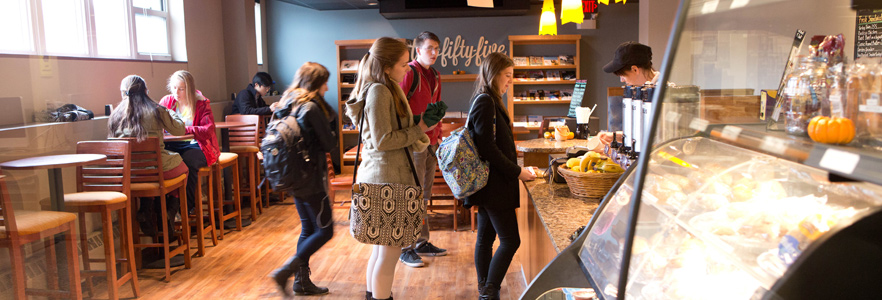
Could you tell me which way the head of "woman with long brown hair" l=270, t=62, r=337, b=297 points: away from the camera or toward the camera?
away from the camera

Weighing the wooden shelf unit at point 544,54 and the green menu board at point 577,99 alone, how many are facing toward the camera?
2

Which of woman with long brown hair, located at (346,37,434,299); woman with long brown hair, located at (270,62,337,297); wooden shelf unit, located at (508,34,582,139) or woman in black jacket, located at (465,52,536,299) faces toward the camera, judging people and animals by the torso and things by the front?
the wooden shelf unit

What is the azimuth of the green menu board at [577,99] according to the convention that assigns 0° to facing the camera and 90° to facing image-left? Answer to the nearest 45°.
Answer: approximately 0°

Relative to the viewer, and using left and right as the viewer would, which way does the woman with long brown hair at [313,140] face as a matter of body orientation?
facing to the right of the viewer

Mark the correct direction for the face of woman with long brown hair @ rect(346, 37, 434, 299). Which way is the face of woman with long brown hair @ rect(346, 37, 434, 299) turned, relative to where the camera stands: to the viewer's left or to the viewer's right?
to the viewer's right

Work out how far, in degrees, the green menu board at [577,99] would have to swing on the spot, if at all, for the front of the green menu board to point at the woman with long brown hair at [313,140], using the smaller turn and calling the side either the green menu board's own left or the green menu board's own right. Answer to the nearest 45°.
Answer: approximately 45° to the green menu board's own right

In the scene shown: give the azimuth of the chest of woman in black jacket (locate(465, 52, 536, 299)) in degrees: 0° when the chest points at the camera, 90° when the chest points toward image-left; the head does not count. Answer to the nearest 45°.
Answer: approximately 270°

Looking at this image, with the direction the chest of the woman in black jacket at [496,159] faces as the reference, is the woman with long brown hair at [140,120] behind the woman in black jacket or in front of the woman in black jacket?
behind

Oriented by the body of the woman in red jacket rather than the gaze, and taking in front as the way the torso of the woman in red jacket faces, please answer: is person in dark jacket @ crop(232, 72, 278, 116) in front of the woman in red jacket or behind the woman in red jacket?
behind

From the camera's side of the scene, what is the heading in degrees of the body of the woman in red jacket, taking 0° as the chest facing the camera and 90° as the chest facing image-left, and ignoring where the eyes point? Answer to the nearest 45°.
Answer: approximately 45°
